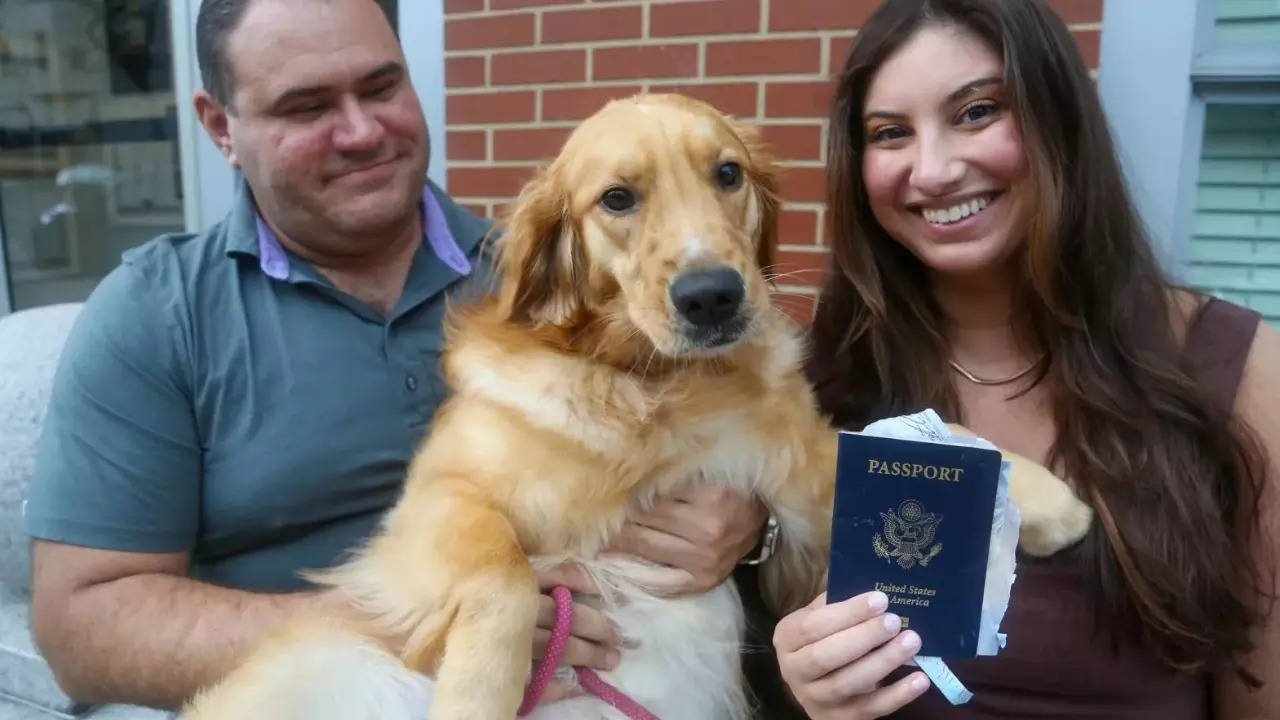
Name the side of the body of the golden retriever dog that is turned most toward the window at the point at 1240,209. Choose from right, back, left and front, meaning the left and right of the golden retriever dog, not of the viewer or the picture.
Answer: left

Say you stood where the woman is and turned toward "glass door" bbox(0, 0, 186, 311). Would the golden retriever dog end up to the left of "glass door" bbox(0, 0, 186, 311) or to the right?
left

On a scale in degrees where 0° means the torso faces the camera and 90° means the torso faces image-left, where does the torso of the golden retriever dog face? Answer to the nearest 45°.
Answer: approximately 315°

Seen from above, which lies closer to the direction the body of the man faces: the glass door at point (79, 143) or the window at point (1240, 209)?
the window

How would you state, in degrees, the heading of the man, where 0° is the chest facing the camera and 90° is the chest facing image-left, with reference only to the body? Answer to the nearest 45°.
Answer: approximately 315°

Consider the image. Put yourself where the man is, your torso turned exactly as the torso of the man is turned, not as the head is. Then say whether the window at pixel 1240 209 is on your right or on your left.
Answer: on your left

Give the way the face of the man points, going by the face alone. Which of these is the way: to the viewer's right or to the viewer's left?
to the viewer's right

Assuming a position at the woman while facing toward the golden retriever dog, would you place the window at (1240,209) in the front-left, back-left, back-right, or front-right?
back-right
